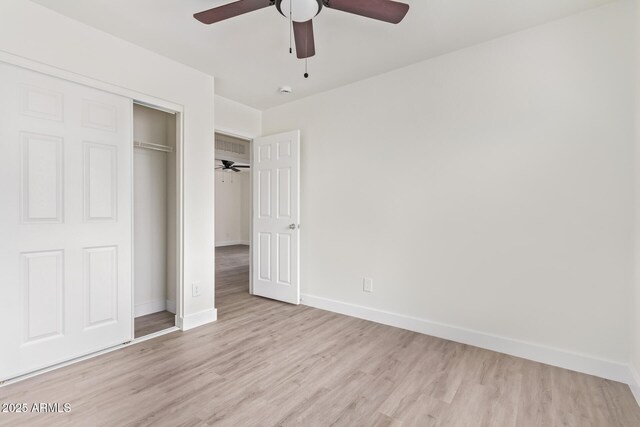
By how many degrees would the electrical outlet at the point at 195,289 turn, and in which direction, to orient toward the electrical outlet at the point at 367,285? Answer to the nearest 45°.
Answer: approximately 45° to its left

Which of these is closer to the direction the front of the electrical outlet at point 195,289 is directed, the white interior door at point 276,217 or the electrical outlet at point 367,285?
the electrical outlet

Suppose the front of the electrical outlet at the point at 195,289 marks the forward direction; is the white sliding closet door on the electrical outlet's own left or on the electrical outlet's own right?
on the electrical outlet's own right

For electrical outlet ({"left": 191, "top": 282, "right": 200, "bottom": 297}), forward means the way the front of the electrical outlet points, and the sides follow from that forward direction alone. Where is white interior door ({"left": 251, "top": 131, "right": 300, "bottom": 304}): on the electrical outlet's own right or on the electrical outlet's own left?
on the electrical outlet's own left

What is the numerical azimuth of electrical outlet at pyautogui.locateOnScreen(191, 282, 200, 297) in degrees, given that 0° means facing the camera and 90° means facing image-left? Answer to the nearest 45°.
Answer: approximately 315°

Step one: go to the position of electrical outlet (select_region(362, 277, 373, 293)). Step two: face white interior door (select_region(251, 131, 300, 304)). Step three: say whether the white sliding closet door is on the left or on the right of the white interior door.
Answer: left
